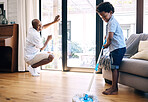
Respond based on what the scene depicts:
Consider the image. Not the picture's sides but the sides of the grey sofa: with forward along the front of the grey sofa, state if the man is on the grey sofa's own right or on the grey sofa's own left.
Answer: on the grey sofa's own right

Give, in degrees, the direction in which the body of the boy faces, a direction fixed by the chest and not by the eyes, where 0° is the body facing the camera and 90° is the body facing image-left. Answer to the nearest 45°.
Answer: approximately 90°

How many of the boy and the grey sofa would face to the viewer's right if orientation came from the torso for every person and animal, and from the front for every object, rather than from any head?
0

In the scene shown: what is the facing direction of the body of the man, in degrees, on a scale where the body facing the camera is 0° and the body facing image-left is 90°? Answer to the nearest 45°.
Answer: approximately 270°

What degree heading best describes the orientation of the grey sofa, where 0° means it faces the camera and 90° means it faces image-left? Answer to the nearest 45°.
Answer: approximately 45°

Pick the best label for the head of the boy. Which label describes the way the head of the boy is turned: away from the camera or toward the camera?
toward the camera

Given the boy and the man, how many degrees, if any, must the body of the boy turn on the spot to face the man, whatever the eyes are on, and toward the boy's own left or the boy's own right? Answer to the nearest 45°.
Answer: approximately 45° to the boy's own right

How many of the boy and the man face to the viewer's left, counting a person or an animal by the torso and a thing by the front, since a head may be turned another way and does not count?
1

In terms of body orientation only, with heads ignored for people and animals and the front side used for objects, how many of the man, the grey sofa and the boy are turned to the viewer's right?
1
